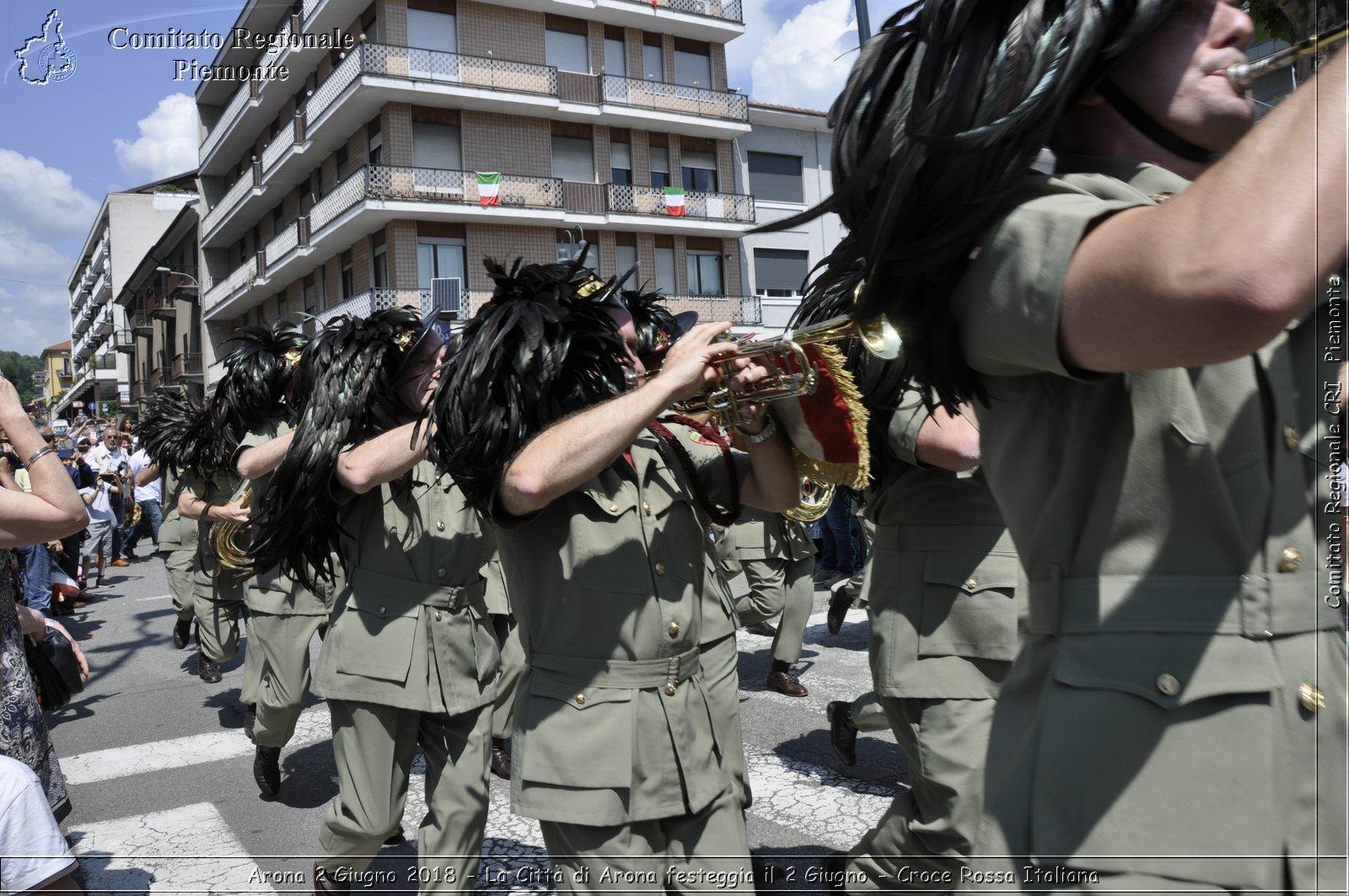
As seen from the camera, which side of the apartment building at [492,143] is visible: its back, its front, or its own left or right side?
front

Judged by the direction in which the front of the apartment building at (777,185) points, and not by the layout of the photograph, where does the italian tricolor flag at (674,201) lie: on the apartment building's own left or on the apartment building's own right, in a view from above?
on the apartment building's own right

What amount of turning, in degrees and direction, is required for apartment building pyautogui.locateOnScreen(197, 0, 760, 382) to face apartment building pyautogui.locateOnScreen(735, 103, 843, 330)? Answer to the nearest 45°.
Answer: approximately 90° to its left

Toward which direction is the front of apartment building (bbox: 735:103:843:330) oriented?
toward the camera

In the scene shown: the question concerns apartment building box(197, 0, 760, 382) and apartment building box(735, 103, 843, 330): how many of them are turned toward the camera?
2

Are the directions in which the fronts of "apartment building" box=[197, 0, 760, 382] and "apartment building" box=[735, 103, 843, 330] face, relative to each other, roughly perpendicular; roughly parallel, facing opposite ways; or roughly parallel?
roughly parallel

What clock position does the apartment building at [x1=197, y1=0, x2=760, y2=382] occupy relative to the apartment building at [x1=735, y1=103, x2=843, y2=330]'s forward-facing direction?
the apartment building at [x1=197, y1=0, x2=760, y2=382] is roughly at 2 o'clock from the apartment building at [x1=735, y1=103, x2=843, y2=330].

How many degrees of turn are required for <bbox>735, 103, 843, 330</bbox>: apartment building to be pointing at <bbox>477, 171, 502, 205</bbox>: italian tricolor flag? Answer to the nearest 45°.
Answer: approximately 45° to its right
